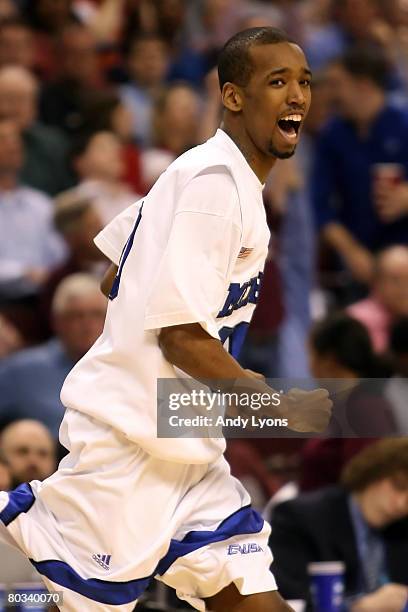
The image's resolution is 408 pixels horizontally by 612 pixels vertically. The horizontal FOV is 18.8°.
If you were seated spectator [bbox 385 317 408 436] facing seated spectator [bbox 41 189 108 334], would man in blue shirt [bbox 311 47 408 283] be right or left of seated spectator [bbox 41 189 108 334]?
right

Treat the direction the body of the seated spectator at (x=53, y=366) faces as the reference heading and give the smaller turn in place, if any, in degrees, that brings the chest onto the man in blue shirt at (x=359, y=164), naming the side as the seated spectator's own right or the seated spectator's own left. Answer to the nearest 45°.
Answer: approximately 90° to the seated spectator's own left

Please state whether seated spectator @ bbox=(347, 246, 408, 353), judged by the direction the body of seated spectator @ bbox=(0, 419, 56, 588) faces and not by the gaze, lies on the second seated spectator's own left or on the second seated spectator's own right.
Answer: on the second seated spectator's own left

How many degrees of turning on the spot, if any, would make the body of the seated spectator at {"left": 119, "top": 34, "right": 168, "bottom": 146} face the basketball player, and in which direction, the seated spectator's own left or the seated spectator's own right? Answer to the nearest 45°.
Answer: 0° — they already face them

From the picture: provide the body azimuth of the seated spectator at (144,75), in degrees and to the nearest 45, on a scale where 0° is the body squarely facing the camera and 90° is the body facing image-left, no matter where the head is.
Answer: approximately 0°

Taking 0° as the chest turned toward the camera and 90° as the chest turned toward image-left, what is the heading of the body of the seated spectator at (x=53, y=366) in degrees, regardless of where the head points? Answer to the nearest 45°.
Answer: approximately 315°

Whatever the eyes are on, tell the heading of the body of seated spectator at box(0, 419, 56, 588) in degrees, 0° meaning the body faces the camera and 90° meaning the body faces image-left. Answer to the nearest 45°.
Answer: approximately 315°

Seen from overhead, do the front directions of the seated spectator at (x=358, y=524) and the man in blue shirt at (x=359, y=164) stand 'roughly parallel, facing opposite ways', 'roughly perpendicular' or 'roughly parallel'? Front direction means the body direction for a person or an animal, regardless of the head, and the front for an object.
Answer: roughly perpendicular
